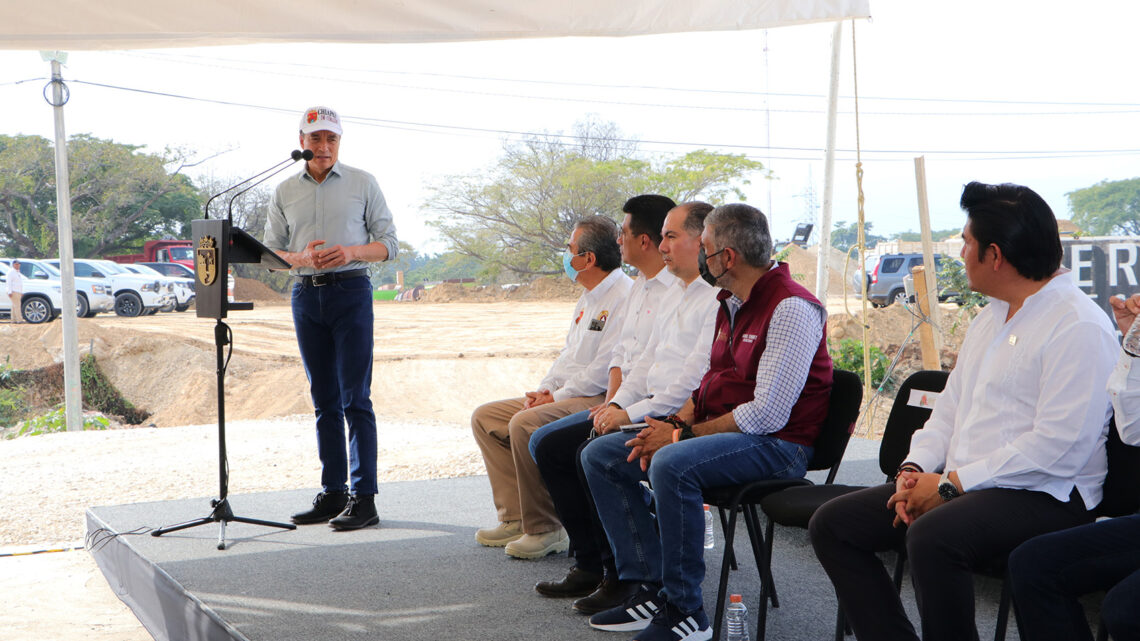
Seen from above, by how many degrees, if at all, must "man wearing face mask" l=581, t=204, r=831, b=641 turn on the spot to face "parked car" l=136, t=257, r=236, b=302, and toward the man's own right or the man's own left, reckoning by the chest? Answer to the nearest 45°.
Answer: approximately 90° to the man's own right

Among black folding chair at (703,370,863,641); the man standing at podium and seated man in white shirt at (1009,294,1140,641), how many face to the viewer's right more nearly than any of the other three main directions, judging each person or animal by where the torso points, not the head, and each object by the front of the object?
0

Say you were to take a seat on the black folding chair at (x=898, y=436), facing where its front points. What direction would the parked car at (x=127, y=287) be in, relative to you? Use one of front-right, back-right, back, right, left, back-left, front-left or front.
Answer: right

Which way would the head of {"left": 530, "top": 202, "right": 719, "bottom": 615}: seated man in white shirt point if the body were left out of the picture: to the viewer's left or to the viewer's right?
to the viewer's left

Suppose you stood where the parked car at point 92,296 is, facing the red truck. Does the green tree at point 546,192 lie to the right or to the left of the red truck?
right

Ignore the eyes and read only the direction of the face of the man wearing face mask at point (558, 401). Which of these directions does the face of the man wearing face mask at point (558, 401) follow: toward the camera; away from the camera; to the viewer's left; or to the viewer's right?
to the viewer's left

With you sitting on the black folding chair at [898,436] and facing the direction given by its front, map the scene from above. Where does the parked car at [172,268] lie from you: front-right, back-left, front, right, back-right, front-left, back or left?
right

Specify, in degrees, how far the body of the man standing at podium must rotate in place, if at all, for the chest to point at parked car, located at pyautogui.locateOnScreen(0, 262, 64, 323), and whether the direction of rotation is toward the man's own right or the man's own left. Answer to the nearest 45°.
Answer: approximately 135° to the man's own right

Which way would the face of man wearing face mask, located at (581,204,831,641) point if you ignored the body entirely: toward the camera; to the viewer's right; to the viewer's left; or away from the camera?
to the viewer's left

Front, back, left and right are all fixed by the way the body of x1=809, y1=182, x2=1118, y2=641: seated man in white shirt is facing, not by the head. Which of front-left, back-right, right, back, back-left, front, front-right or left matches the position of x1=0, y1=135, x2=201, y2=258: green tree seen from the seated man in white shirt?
right

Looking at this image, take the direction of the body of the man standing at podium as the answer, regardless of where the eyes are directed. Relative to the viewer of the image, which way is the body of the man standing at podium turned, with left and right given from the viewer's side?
facing the viewer and to the left of the viewer

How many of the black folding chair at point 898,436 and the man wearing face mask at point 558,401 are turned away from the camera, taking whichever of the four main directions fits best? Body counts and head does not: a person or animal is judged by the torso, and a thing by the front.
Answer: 0
